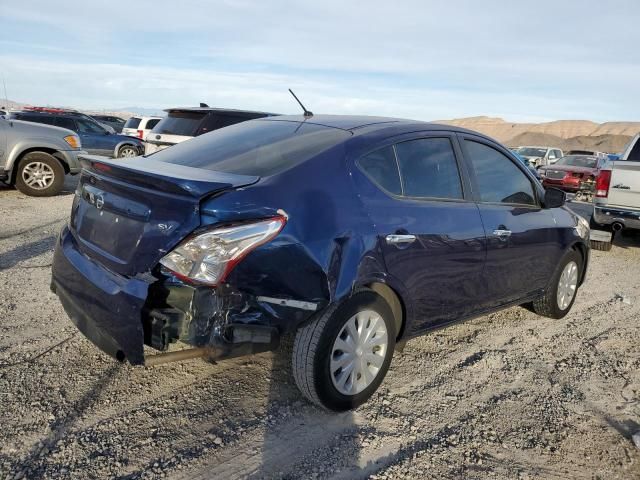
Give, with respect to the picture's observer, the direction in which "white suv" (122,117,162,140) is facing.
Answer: facing away from the viewer and to the right of the viewer

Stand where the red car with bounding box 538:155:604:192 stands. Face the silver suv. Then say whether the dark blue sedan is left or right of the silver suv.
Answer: left

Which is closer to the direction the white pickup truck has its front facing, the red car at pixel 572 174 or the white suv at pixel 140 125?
the red car

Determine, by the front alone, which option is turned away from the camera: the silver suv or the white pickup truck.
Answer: the white pickup truck

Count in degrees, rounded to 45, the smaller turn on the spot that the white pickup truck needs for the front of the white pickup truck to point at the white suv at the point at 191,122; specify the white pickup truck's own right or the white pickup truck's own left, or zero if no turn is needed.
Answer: approximately 90° to the white pickup truck's own left

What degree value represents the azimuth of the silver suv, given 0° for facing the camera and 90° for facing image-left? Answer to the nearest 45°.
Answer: approximately 270°

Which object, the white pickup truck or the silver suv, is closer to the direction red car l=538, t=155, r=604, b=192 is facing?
the silver suv

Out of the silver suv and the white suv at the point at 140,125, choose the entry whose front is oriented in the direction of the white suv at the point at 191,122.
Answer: the silver suv

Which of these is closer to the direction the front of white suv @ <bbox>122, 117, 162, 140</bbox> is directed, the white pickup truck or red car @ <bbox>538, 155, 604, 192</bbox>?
the red car

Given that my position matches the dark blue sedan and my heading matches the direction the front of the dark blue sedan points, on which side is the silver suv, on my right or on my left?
on my left

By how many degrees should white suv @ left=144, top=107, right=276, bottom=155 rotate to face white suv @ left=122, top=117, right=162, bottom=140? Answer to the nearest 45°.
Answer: approximately 45° to its left

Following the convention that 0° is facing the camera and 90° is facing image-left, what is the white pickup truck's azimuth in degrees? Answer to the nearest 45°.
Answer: approximately 180°
